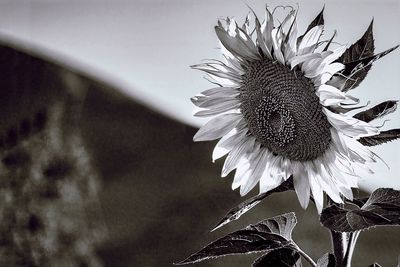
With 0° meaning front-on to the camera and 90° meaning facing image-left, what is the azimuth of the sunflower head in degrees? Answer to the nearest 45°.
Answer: approximately 45°
